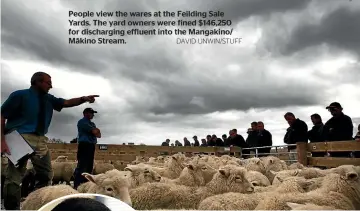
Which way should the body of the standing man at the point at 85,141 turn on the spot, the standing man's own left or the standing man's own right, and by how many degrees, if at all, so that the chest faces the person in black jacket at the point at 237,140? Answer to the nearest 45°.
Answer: approximately 45° to the standing man's own left

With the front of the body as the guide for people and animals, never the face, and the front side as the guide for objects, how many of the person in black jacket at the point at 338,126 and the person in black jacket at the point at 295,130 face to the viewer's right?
0

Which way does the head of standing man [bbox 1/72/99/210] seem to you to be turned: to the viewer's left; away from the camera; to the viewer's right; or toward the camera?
to the viewer's right

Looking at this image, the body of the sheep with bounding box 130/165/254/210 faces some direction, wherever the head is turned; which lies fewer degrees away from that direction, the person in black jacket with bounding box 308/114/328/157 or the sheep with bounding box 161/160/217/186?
the person in black jacket

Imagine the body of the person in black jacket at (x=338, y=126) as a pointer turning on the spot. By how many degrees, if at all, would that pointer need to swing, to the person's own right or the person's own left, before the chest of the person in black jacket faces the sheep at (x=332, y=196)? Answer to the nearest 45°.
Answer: approximately 45° to the person's own left

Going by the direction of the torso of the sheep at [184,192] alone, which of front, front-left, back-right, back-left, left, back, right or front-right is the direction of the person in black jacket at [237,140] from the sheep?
left

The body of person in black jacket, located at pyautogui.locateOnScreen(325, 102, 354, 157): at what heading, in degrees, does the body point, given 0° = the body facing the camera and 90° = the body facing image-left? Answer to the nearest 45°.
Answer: approximately 45°
